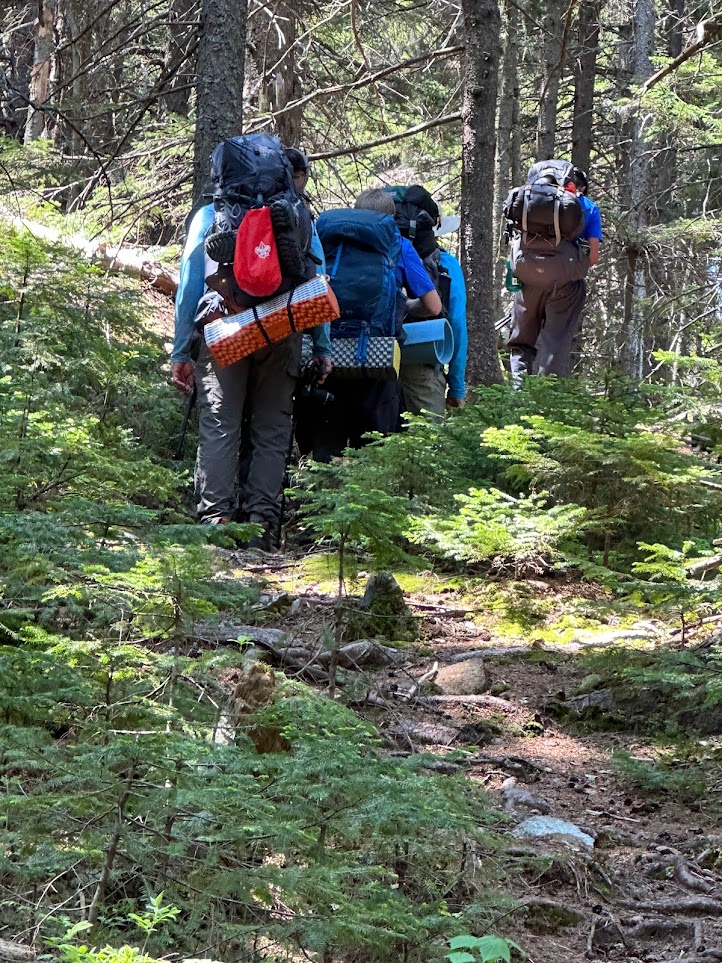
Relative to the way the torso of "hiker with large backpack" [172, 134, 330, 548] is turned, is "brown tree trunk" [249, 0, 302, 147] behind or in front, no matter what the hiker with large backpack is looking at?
in front

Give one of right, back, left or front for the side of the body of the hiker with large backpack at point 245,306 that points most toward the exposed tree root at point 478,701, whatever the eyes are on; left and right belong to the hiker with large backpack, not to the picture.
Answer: back

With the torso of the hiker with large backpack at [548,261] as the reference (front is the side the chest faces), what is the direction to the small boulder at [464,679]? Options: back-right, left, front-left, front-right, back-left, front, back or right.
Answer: back

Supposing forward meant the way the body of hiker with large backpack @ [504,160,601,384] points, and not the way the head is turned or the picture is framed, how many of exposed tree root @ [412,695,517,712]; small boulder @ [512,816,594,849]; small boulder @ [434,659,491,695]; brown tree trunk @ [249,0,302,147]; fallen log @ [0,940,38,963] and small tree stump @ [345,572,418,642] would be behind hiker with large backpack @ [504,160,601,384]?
5

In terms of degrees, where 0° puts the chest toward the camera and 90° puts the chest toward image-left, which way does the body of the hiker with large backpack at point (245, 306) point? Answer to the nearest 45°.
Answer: approximately 180°

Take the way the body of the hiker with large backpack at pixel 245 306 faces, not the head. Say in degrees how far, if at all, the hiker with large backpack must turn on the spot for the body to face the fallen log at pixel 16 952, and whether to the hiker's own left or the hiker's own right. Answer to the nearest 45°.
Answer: approximately 180°

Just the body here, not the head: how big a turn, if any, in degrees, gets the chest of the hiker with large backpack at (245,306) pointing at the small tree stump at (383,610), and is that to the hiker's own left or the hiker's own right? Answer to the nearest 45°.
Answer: approximately 135° to the hiker's own right

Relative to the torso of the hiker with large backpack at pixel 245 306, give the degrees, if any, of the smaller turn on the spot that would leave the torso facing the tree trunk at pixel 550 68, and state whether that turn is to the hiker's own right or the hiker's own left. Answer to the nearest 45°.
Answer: approximately 45° to the hiker's own right

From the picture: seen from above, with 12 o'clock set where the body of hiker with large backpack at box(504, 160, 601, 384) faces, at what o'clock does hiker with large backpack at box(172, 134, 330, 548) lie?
hiker with large backpack at box(172, 134, 330, 548) is roughly at 7 o'clock from hiker with large backpack at box(504, 160, 601, 384).

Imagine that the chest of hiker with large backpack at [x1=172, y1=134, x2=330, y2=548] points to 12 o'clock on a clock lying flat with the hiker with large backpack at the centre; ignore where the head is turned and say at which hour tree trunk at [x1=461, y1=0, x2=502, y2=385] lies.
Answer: The tree trunk is roughly at 1 o'clock from the hiker with large backpack.

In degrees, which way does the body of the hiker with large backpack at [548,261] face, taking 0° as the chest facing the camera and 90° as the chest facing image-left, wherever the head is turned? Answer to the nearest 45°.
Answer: approximately 180°

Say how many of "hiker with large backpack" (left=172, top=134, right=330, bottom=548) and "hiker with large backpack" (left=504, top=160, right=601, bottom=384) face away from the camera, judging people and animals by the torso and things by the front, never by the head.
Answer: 2

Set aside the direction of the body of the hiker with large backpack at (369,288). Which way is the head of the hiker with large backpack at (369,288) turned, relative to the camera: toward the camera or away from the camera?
away from the camera

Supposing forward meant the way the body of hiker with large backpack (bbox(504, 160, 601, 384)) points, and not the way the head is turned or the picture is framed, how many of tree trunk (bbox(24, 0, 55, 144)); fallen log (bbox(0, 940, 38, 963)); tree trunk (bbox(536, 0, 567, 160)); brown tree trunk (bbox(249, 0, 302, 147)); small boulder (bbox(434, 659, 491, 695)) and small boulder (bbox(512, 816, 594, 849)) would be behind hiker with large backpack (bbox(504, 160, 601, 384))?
3

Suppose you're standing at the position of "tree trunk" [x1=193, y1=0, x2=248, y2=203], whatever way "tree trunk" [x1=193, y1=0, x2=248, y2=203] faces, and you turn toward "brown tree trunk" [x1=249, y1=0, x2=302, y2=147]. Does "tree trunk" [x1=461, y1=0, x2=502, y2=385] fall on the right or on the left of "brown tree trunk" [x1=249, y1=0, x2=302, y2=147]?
right

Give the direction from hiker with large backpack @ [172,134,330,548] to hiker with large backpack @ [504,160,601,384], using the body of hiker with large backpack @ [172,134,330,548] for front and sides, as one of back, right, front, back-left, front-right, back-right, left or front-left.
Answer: front-right
